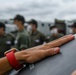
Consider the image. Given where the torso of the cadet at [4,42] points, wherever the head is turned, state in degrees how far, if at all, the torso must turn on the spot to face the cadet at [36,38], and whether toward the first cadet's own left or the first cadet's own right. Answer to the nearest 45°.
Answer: approximately 135° to the first cadet's own left

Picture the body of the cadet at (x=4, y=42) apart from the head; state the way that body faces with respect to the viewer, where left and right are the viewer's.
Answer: facing the viewer and to the left of the viewer

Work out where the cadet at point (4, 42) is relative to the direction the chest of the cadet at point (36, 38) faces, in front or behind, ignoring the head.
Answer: in front

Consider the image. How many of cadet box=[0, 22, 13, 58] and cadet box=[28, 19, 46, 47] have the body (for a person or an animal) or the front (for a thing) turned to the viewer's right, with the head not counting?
0

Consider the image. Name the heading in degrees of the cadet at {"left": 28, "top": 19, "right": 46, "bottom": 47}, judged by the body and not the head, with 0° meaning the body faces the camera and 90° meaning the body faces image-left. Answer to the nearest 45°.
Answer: approximately 45°
